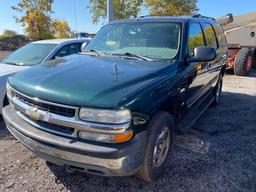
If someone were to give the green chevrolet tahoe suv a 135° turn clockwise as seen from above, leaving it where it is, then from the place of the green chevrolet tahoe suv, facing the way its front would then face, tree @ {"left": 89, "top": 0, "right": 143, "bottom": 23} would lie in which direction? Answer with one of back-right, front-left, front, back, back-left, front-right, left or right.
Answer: front

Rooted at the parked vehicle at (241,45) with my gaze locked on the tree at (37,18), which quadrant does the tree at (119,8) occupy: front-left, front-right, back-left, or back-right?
front-right

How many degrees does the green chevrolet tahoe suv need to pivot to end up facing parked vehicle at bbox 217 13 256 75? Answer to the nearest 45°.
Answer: approximately 180°

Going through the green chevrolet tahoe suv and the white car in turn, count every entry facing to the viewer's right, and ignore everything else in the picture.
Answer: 0

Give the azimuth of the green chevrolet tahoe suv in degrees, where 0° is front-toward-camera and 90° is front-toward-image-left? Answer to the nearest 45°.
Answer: approximately 45°

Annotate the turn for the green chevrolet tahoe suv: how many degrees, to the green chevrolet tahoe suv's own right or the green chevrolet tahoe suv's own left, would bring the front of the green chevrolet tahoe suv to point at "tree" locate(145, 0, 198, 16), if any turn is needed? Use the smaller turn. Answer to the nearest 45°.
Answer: approximately 135° to the green chevrolet tahoe suv's own right

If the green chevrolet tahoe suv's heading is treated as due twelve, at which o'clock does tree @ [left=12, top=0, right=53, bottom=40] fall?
The tree is roughly at 4 o'clock from the green chevrolet tahoe suv.

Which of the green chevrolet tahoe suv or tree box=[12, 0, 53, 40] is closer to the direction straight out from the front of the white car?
the green chevrolet tahoe suv

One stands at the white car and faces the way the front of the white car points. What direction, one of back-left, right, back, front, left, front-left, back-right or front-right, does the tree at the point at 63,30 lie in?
back-right

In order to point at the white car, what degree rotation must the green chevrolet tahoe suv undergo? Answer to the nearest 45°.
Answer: approximately 90° to its right

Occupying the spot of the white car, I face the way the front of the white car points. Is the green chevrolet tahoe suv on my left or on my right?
on my left

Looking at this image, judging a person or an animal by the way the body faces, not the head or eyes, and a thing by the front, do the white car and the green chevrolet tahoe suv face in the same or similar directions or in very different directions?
same or similar directions

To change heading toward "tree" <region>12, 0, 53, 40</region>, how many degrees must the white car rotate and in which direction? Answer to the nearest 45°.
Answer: approximately 135° to its right

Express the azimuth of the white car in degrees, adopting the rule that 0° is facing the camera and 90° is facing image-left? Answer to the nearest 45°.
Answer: approximately 45°
